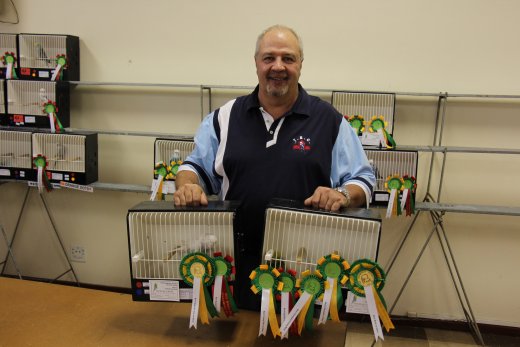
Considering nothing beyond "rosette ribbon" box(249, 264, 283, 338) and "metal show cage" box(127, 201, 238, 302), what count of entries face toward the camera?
2

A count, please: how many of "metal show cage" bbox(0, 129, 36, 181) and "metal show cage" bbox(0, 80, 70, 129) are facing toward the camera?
2

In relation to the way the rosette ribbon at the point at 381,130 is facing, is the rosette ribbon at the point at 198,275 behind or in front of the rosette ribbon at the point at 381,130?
in front

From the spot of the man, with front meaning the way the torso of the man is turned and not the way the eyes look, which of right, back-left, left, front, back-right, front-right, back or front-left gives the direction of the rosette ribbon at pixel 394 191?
back-left

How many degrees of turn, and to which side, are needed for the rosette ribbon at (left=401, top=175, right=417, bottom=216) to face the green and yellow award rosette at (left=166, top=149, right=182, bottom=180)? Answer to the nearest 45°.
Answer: approximately 90° to its right

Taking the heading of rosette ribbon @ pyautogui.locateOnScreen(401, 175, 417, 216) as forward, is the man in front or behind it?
in front

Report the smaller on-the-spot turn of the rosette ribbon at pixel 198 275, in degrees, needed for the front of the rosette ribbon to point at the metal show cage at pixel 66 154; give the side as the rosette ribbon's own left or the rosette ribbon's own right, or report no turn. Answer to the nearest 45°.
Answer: approximately 135° to the rosette ribbon's own right

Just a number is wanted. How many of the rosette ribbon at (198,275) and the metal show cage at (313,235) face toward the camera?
2

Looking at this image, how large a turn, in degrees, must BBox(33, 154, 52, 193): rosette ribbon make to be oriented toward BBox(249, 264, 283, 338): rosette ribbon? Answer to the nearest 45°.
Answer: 0° — it already faces it
